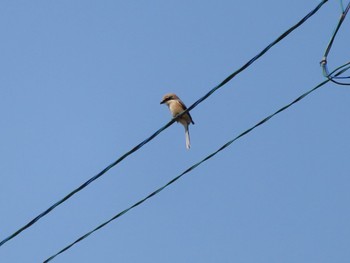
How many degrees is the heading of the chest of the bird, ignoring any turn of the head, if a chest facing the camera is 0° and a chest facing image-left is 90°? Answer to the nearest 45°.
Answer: approximately 45°
